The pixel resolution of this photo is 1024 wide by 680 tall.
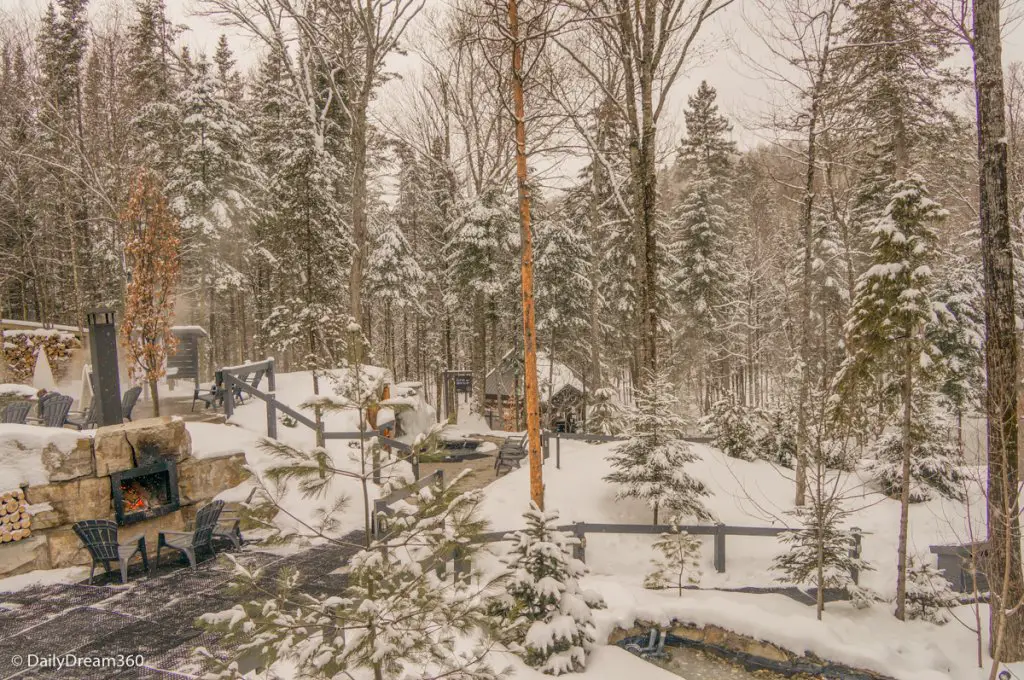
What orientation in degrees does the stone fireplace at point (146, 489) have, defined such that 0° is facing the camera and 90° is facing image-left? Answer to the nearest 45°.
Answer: approximately 315°

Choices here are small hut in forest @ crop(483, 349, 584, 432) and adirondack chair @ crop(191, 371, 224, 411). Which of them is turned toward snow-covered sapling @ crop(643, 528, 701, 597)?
the small hut in forest

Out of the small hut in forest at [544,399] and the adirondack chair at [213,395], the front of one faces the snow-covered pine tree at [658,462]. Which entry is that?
the small hut in forest

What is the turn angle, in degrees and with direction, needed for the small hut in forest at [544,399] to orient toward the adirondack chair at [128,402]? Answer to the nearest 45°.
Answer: approximately 45° to its right

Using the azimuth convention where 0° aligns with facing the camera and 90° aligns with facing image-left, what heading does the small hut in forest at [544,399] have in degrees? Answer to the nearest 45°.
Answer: approximately 0°

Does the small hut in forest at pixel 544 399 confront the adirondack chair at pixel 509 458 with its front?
yes

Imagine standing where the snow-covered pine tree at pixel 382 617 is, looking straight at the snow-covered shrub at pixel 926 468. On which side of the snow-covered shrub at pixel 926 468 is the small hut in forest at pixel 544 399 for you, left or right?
left
